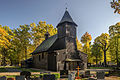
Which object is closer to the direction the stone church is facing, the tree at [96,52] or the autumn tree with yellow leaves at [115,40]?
the autumn tree with yellow leaves

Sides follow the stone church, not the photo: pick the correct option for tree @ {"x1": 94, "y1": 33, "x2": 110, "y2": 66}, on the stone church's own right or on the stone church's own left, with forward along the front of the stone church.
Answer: on the stone church's own left

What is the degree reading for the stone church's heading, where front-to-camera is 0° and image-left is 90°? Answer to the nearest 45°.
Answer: approximately 315°

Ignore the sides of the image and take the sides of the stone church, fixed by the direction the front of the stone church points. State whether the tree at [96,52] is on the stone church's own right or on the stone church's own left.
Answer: on the stone church's own left

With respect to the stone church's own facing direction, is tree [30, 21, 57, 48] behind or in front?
behind
